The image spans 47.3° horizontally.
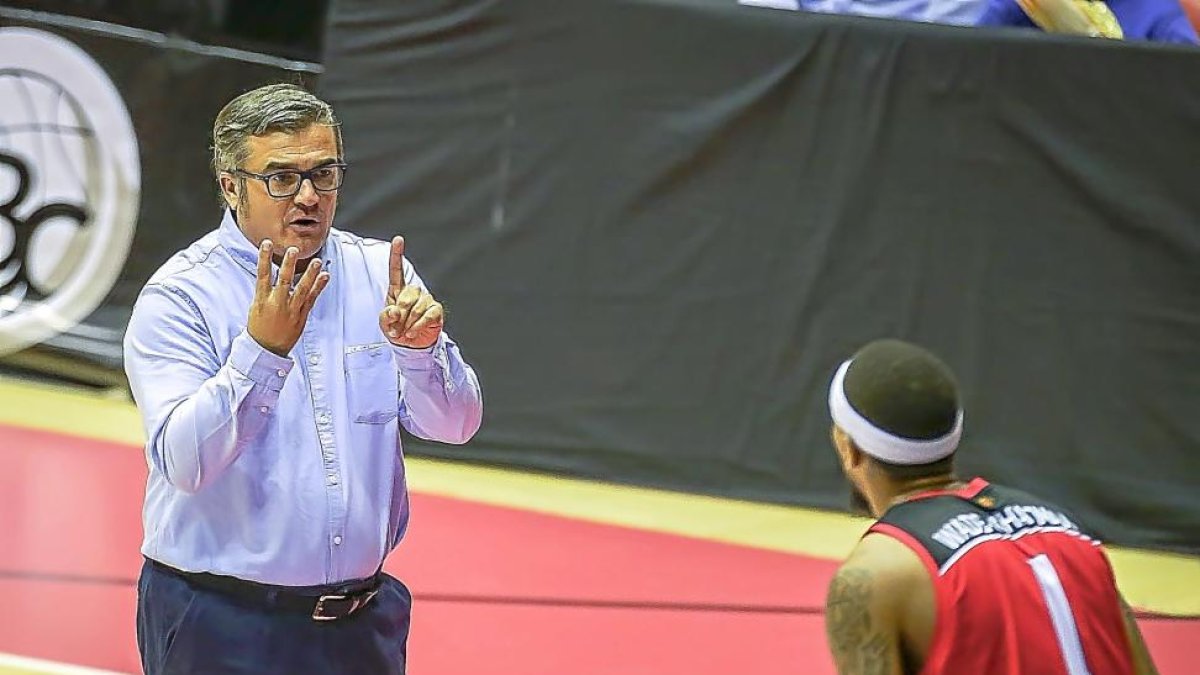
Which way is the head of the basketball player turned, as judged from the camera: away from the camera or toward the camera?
away from the camera

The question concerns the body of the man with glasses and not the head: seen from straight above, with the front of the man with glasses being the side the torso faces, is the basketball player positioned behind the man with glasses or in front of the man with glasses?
in front

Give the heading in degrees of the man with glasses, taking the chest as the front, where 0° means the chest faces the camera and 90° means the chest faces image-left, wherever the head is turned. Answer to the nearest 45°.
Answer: approximately 315°

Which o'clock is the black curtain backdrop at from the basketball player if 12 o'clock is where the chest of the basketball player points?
The black curtain backdrop is roughly at 1 o'clock from the basketball player.

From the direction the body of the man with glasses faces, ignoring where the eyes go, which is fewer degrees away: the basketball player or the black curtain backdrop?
the basketball player

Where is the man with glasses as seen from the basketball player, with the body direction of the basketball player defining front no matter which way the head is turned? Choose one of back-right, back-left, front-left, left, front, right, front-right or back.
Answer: front-left

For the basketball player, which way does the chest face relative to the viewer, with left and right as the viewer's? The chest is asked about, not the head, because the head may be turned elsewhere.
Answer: facing away from the viewer and to the left of the viewer
